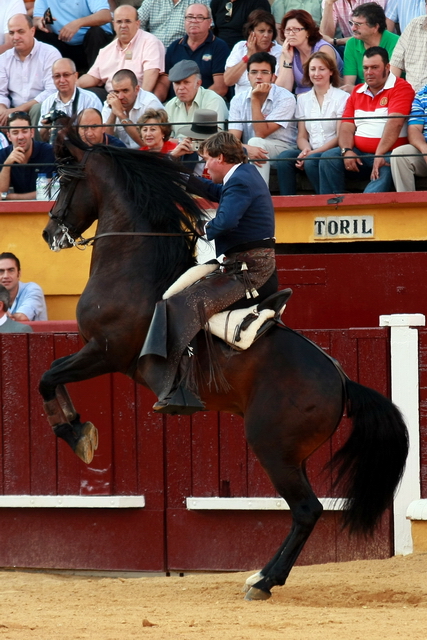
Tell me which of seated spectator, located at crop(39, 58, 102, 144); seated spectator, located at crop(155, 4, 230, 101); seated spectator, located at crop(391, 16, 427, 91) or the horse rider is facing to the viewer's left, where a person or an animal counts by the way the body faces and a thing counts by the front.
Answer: the horse rider

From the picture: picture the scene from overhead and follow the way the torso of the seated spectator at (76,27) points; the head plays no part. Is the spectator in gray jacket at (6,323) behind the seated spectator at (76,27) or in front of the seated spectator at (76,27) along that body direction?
in front

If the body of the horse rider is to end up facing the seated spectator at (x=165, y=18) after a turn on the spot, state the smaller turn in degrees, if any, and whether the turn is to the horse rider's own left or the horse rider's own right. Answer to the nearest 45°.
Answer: approximately 90° to the horse rider's own right

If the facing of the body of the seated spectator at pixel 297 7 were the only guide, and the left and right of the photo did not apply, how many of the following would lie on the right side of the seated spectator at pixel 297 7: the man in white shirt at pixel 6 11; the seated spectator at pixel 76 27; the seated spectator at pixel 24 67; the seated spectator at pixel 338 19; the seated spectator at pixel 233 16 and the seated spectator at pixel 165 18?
5

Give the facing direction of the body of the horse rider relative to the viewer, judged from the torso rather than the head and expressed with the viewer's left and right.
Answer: facing to the left of the viewer

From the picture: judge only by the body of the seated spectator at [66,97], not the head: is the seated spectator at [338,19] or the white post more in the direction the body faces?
the white post
